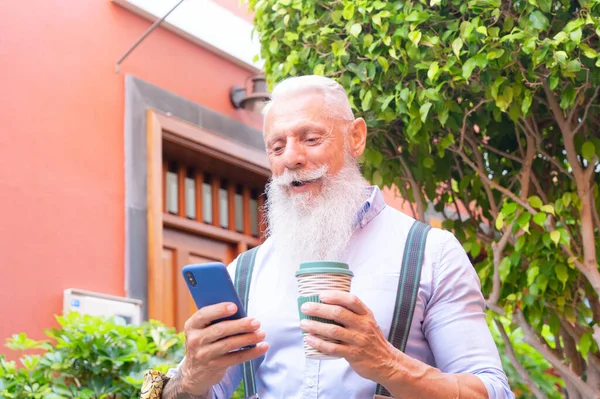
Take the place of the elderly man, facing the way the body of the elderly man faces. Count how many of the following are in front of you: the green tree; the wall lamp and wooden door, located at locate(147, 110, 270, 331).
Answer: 0

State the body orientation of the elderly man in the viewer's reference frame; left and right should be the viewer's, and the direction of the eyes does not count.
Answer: facing the viewer and to the left of the viewer

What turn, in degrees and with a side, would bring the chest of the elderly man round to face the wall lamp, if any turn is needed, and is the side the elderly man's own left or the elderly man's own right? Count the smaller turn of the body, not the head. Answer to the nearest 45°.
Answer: approximately 135° to the elderly man's own right

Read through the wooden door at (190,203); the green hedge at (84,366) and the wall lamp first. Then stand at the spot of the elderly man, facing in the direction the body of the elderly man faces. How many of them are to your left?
0

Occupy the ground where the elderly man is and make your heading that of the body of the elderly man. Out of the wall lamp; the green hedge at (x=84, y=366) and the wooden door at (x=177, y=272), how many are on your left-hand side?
0

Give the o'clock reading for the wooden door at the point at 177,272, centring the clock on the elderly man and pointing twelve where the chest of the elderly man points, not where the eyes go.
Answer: The wooden door is roughly at 4 o'clock from the elderly man.

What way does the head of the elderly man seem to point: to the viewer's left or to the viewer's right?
to the viewer's left

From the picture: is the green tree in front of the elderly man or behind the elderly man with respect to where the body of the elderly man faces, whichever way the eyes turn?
behind

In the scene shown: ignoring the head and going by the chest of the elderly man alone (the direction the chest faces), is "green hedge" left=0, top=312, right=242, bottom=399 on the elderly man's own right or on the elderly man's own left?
on the elderly man's own right

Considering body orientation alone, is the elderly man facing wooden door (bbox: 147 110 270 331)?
no

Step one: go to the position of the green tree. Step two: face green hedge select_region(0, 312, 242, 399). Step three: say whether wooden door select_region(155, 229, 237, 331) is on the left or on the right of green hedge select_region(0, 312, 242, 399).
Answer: right
